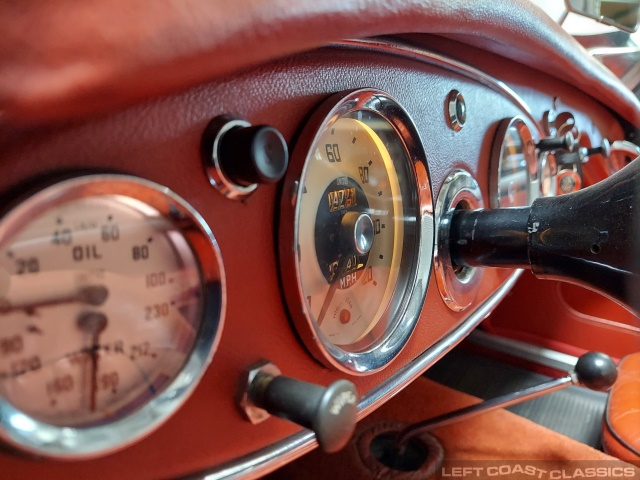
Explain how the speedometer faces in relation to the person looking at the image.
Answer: facing the viewer and to the right of the viewer
